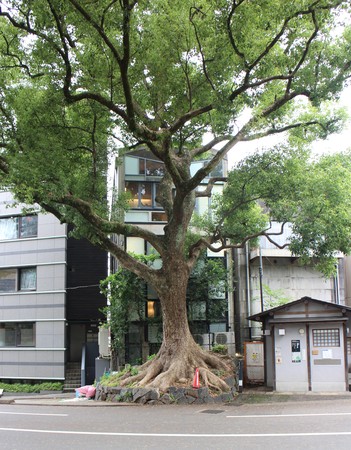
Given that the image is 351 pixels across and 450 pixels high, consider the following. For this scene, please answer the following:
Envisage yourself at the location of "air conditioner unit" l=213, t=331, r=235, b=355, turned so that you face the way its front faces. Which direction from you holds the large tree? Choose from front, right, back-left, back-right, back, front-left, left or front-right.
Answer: front

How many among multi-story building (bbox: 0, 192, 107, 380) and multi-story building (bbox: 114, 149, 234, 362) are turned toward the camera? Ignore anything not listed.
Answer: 2

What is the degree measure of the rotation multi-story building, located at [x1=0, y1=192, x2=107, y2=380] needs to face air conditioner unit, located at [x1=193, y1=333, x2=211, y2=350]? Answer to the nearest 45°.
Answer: approximately 45° to its left

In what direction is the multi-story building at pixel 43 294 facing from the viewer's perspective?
toward the camera

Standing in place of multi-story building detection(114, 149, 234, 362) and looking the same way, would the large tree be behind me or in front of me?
in front

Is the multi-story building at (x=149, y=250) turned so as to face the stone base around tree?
yes

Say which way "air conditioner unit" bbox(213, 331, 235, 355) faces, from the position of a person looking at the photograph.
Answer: facing the viewer

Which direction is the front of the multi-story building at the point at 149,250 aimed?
toward the camera

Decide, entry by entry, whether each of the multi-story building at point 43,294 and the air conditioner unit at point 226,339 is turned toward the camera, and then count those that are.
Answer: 2

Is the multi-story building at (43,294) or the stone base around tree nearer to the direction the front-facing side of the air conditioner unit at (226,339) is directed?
the stone base around tree
